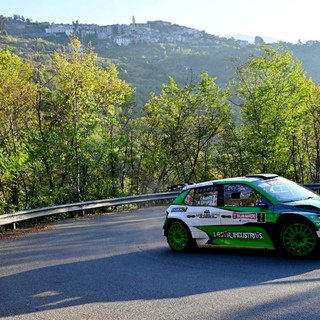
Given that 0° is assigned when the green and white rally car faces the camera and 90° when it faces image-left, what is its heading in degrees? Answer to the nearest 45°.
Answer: approximately 315°

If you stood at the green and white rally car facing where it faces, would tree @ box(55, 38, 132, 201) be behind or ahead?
behind

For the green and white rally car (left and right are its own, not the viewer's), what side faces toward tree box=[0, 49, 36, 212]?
back

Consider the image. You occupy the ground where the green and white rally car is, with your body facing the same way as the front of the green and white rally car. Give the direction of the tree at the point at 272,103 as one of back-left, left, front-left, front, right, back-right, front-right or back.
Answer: back-left

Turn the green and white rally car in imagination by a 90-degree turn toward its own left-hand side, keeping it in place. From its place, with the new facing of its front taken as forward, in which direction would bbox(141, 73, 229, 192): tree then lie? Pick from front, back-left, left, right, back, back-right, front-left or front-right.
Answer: front-left
